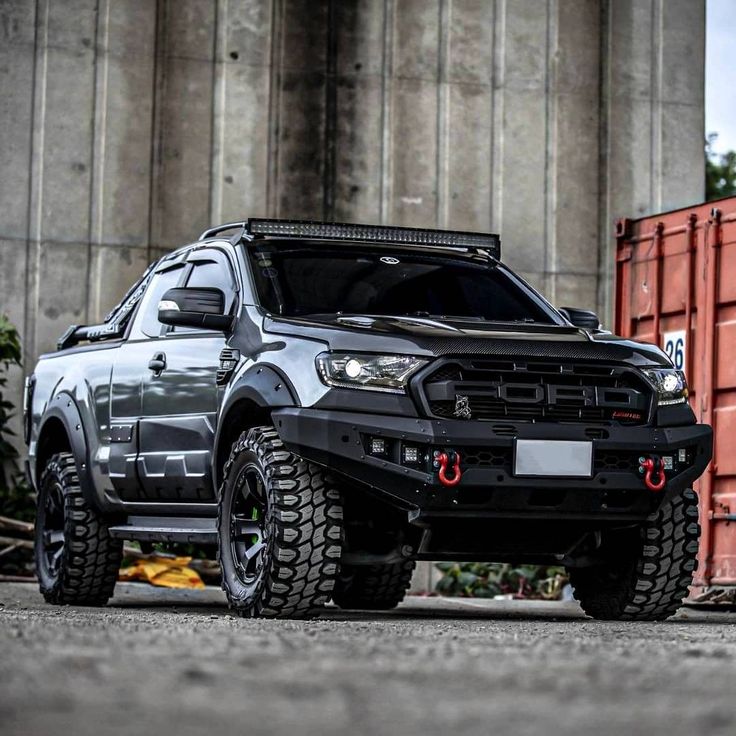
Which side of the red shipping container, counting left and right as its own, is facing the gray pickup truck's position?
front

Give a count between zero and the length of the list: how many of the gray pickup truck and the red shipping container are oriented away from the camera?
0

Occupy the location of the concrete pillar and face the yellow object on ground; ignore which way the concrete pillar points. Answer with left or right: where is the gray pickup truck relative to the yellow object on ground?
left

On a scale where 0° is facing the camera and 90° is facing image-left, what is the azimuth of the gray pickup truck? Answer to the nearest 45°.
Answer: approximately 315°

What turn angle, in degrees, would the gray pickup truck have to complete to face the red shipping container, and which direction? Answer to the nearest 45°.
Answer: approximately 90° to its left

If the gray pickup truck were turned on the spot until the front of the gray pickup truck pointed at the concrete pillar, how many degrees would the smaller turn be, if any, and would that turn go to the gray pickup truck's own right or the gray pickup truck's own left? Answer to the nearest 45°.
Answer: approximately 135° to the gray pickup truck's own left

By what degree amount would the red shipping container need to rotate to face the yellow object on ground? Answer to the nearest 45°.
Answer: approximately 45° to its right

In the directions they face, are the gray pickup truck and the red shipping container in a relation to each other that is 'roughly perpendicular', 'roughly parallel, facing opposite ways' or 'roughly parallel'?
roughly perpendicular
